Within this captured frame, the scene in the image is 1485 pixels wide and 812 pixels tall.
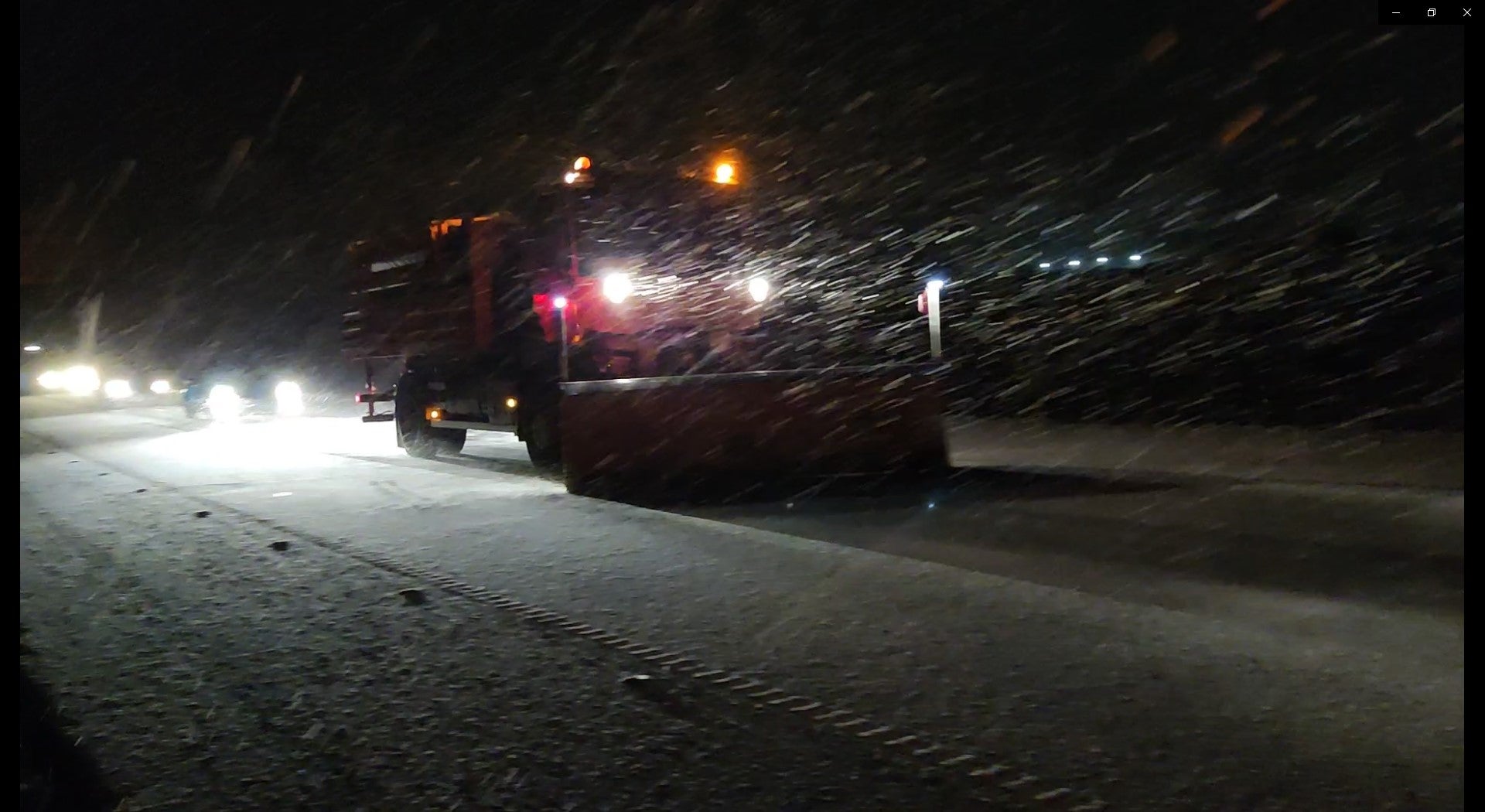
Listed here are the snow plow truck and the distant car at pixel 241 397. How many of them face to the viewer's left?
0

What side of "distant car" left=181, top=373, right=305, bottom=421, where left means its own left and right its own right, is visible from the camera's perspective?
front

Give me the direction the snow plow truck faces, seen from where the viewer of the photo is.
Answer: facing the viewer and to the right of the viewer
